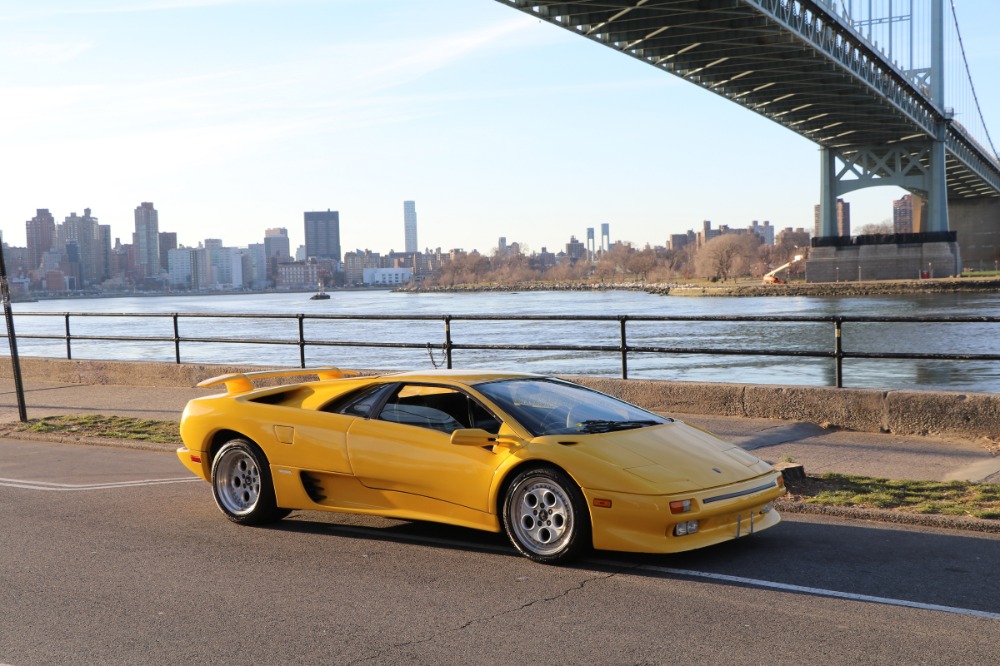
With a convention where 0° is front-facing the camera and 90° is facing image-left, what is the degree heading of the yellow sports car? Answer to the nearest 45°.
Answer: approximately 315°

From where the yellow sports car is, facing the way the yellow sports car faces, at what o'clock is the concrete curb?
The concrete curb is roughly at 10 o'clock from the yellow sports car.
